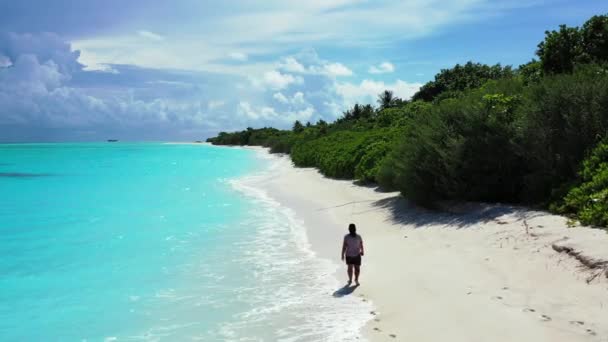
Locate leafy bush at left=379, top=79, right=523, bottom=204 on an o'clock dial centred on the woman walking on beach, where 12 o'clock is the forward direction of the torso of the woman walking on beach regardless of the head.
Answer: The leafy bush is roughly at 1 o'clock from the woman walking on beach.

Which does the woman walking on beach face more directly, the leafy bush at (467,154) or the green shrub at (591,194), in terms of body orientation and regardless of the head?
the leafy bush

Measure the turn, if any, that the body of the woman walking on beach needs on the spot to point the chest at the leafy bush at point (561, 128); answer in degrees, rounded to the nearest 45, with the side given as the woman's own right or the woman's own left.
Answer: approximately 45° to the woman's own right

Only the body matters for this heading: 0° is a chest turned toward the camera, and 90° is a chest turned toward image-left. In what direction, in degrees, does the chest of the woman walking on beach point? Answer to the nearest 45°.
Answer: approximately 180°

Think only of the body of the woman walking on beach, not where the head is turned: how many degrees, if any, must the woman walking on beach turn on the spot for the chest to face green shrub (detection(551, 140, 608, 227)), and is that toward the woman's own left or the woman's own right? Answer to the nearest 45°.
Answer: approximately 45° to the woman's own right
